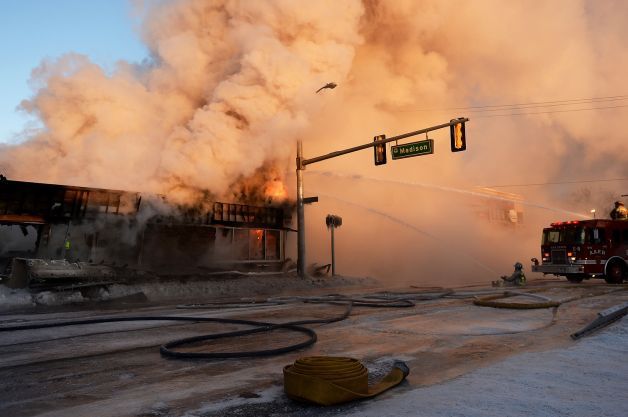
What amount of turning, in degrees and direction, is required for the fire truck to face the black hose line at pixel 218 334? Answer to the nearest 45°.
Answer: approximately 45° to its left

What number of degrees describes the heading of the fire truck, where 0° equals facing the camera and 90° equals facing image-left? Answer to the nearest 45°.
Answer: approximately 45°

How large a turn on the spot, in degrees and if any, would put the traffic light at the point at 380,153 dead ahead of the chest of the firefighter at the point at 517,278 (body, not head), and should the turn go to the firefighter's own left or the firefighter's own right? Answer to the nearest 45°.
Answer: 0° — they already face it

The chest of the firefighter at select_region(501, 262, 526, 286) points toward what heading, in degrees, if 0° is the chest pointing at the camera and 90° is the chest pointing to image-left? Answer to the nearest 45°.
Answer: approximately 90°

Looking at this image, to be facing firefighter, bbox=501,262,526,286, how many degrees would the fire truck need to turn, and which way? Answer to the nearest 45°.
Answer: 0° — it already faces them
